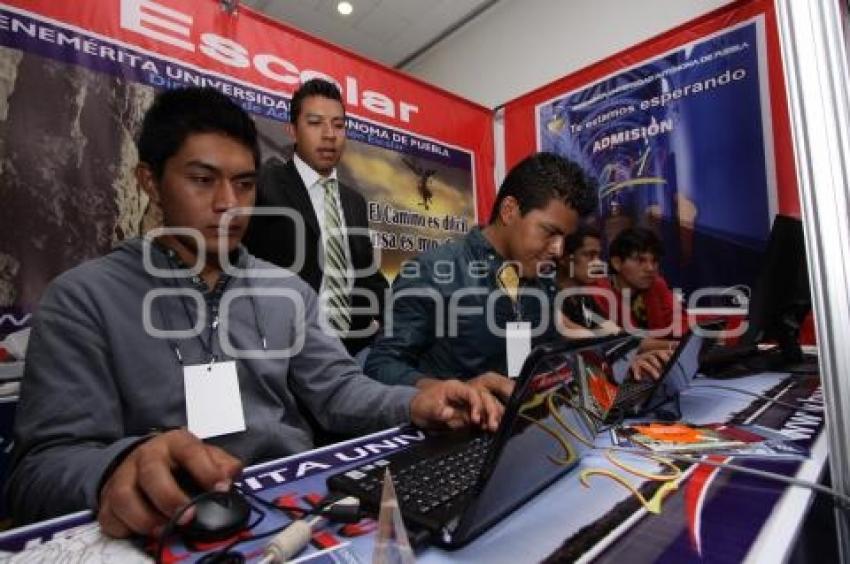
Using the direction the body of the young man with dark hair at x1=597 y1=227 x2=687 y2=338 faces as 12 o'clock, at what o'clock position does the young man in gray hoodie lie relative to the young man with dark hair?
The young man in gray hoodie is roughly at 2 o'clock from the young man with dark hair.

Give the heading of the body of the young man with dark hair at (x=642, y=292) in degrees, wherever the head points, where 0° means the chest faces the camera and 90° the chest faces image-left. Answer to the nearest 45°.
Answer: approximately 315°

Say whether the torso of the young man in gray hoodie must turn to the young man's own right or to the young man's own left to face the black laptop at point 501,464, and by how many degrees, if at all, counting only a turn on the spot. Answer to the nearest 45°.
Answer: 0° — they already face it

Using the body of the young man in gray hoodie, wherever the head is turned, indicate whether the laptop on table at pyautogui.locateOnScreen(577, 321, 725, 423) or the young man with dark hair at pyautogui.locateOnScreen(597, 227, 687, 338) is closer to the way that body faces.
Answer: the laptop on table

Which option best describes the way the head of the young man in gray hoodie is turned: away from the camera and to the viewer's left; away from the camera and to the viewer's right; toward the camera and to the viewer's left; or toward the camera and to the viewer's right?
toward the camera and to the viewer's right

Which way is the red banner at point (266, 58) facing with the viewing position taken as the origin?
facing the viewer and to the right of the viewer

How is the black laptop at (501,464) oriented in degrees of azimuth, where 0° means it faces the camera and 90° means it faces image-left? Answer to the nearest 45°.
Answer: approximately 135°

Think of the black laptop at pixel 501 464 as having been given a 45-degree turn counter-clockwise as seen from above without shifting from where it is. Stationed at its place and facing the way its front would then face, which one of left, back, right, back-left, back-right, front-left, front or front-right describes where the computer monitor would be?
back-right
